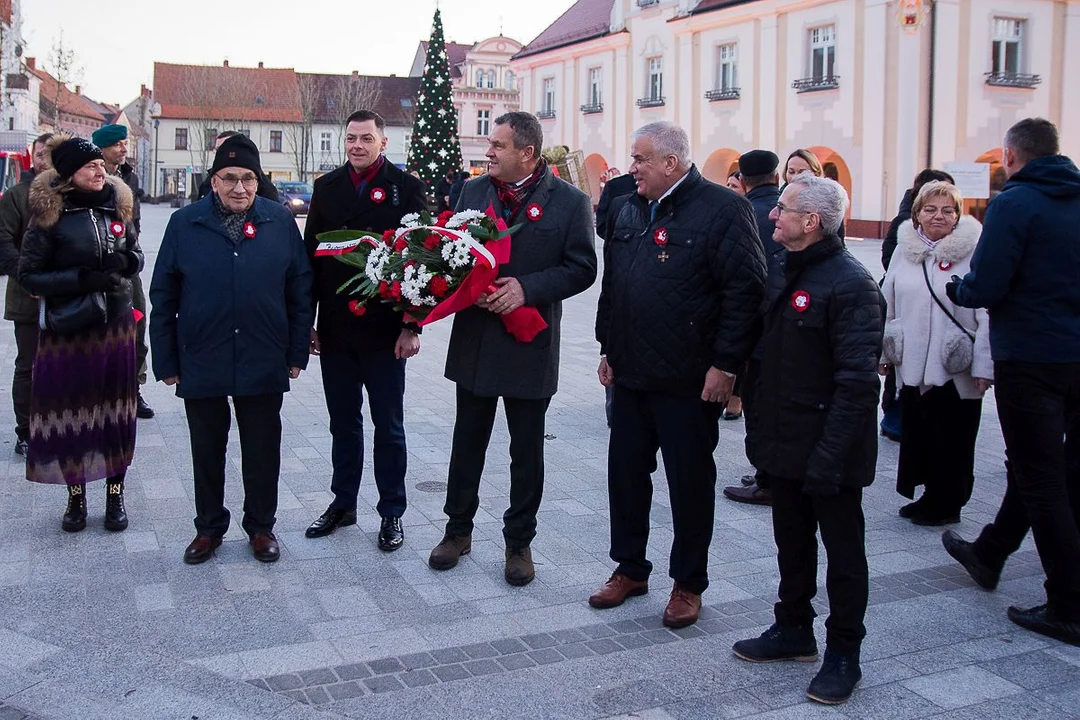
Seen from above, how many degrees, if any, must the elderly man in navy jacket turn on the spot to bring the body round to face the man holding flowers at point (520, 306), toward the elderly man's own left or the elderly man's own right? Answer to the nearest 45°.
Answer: approximately 90° to the elderly man's own left

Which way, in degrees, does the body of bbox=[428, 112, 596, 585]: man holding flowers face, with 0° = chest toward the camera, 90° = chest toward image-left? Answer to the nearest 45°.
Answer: approximately 45°

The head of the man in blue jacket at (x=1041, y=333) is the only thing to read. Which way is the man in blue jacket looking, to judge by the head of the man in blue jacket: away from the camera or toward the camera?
away from the camera

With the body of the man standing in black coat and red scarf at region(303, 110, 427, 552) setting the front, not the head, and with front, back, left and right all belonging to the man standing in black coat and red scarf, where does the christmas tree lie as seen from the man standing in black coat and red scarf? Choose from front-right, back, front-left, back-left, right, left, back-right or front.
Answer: back

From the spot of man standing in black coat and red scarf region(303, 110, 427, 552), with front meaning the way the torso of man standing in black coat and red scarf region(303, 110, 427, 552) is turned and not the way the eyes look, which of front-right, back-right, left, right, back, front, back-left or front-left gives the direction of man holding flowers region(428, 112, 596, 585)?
front-left

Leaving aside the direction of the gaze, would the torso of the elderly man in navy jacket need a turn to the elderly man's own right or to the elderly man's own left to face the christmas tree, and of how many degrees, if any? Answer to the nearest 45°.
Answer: approximately 180°

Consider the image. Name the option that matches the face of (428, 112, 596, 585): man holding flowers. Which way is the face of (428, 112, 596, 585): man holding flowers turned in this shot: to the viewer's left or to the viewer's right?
to the viewer's left

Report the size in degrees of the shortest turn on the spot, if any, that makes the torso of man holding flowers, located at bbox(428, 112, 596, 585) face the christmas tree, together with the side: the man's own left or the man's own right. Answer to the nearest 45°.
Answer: approximately 135° to the man's own right

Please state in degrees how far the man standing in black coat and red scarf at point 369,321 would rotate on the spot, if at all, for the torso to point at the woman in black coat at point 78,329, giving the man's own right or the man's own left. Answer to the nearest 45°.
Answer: approximately 90° to the man's own right

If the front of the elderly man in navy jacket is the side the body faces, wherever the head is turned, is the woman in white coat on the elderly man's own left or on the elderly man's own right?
on the elderly man's own left

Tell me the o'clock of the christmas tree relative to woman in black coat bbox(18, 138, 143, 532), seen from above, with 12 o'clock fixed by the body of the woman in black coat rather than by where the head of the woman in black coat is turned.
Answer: The christmas tree is roughly at 8 o'clock from the woman in black coat.

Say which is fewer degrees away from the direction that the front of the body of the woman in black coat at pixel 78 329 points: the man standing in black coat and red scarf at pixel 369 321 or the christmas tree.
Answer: the man standing in black coat and red scarf

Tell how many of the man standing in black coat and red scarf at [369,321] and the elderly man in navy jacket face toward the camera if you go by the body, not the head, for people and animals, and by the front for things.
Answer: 2
